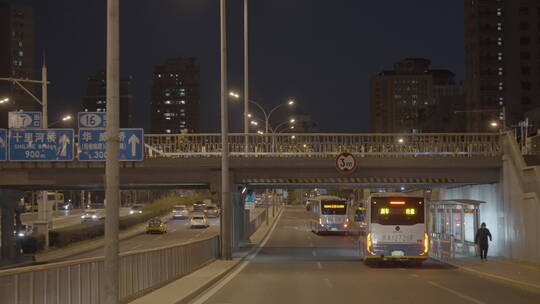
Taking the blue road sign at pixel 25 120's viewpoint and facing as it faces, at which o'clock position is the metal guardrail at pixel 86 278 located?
The metal guardrail is roughly at 12 o'clock from the blue road sign.

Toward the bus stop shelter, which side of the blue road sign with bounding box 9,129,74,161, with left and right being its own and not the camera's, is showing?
left
